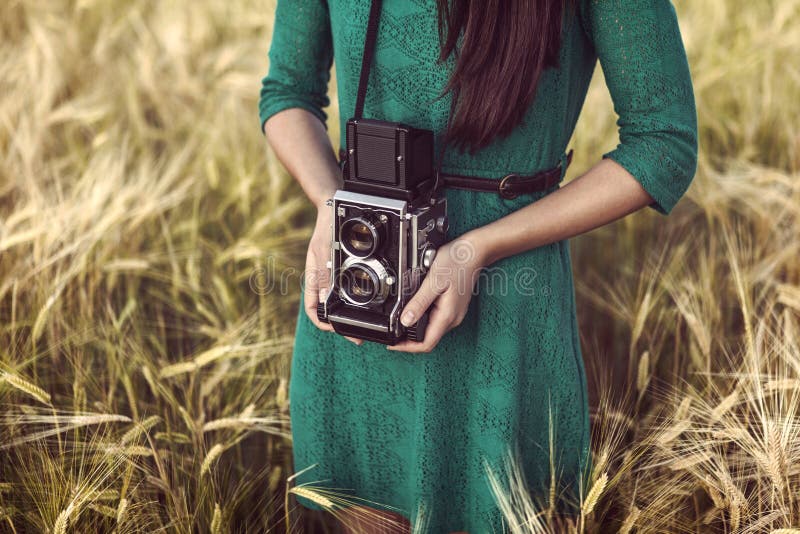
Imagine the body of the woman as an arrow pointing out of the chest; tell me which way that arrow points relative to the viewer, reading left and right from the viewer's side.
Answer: facing the viewer and to the left of the viewer
